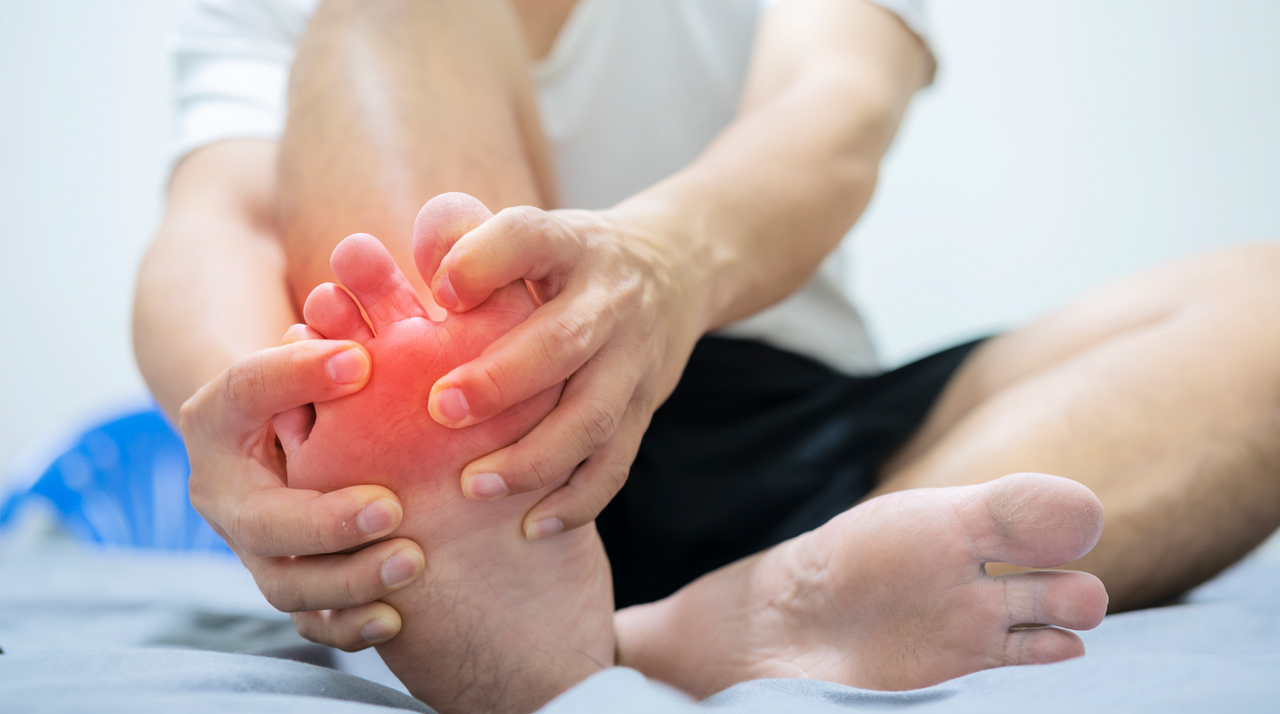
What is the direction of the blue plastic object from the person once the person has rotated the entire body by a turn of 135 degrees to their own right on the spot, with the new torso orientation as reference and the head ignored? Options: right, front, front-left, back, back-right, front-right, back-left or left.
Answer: front

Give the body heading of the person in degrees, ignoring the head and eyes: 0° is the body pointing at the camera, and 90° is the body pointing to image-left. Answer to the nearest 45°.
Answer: approximately 0°
